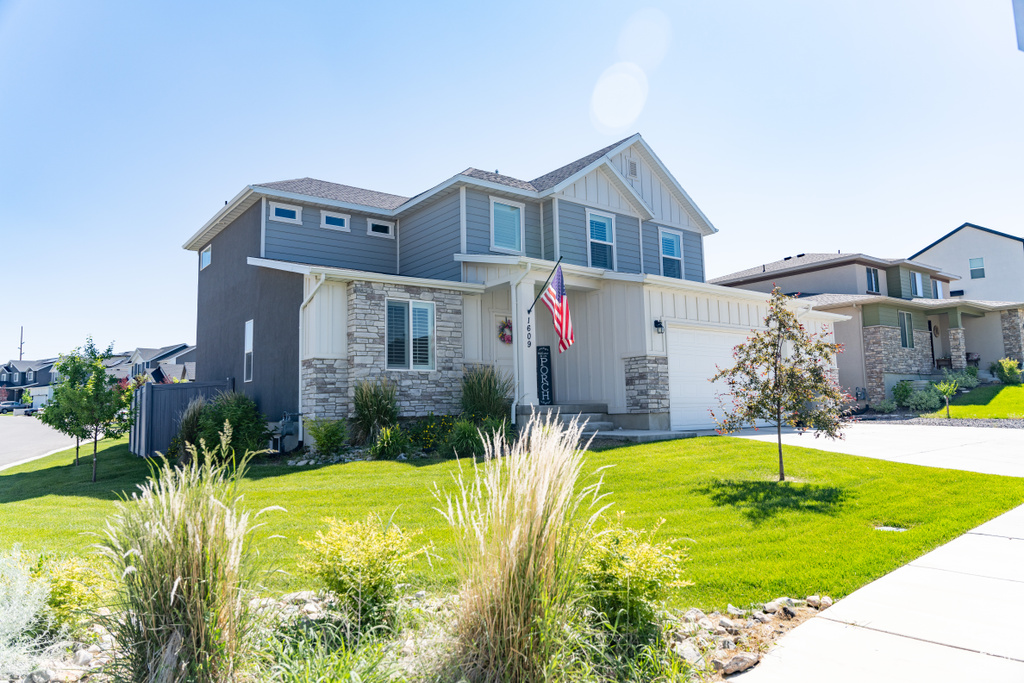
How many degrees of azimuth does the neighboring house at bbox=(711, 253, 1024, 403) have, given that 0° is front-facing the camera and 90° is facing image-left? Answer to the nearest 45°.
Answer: approximately 315°

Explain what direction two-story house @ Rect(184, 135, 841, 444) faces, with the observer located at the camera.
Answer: facing the viewer and to the right of the viewer

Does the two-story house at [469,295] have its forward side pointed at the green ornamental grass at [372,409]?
no

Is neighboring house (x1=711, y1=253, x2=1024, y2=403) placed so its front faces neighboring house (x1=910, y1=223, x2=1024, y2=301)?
no

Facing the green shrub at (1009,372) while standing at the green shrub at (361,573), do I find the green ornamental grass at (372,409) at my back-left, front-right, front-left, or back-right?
front-left

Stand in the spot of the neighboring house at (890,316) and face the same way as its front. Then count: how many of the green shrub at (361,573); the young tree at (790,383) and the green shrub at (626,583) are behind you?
0

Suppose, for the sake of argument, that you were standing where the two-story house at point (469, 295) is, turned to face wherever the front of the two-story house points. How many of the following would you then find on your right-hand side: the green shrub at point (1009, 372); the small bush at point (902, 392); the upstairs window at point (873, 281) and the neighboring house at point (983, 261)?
0

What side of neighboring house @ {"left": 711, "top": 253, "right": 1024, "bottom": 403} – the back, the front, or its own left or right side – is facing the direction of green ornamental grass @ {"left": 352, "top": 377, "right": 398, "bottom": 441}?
right

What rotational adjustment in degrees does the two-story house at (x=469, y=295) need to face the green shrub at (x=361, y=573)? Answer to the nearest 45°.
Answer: approximately 45° to its right

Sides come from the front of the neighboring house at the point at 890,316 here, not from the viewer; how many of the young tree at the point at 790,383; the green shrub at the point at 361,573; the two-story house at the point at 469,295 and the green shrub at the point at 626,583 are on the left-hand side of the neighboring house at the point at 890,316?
0

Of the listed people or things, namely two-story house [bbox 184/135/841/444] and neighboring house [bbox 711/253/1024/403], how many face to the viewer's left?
0

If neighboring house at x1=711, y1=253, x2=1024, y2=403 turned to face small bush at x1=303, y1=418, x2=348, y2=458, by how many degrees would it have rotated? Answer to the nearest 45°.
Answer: approximately 90° to its right

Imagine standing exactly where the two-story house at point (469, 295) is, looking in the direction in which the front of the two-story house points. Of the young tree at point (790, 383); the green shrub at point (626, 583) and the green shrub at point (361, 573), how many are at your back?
0

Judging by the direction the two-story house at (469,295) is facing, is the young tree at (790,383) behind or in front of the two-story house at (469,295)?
in front

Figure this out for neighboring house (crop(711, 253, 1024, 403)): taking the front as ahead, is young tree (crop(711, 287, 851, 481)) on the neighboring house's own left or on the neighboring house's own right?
on the neighboring house's own right

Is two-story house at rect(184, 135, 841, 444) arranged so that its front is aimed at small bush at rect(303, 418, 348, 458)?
no

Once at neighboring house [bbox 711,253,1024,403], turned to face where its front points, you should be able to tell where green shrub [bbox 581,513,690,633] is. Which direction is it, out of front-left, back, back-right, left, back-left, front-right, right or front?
front-right
